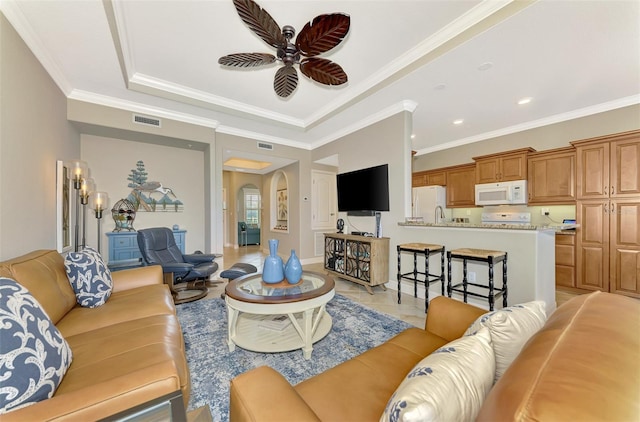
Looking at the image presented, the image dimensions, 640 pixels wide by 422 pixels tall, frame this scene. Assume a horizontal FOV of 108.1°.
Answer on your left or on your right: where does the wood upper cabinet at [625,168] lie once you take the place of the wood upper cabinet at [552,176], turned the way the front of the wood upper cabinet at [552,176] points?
on your left

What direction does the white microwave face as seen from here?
toward the camera

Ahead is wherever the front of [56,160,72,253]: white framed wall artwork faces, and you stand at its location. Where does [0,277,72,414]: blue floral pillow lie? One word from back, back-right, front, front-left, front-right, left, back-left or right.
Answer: right

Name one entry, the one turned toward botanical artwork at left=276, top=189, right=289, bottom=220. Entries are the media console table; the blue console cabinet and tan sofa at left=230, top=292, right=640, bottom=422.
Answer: the tan sofa

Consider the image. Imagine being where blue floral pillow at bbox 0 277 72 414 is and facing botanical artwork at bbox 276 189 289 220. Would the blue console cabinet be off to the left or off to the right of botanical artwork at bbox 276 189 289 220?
left

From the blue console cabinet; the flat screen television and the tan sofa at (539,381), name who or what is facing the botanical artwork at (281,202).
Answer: the tan sofa

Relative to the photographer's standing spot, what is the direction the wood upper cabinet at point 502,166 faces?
facing the viewer and to the left of the viewer

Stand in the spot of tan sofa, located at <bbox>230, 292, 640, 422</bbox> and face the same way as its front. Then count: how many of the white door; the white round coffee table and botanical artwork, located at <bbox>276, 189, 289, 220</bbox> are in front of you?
3

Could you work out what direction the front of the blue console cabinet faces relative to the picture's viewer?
facing the viewer

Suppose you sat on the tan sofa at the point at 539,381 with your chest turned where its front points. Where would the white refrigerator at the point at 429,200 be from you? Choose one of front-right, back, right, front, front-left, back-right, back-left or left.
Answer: front-right

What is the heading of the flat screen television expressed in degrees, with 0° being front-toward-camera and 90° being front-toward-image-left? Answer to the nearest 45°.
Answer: approximately 45°

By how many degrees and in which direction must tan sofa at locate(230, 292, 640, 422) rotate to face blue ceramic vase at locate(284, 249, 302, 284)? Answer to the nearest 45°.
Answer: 0° — it already faces it

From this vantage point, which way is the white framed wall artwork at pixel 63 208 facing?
to the viewer's right

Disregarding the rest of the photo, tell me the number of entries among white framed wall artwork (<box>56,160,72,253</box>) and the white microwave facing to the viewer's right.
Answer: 1

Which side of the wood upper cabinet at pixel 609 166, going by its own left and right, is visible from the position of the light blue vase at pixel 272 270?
front
